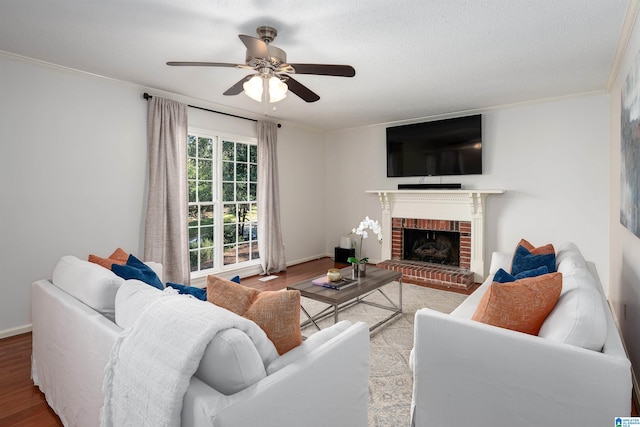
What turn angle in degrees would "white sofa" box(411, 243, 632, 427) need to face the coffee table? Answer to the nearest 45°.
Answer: approximately 45° to its right

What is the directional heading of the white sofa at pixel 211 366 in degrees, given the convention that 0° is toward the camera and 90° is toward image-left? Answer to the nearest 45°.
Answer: approximately 225°

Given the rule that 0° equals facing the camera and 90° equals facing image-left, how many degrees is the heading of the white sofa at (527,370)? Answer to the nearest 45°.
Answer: approximately 90°

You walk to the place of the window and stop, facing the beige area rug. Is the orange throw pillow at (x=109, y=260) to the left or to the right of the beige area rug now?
right

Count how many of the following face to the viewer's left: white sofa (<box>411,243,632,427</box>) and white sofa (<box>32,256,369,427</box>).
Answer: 1

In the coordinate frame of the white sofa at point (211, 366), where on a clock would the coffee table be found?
The coffee table is roughly at 12 o'clock from the white sofa.

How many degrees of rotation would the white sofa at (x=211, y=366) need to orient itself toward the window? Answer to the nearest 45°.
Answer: approximately 45° to its left

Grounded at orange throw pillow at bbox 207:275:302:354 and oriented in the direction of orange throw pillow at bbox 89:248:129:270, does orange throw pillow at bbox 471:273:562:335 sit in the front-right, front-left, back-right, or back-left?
back-right

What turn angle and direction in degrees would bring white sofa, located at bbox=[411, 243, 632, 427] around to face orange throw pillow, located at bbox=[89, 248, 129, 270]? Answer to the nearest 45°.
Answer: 0° — it already faces it

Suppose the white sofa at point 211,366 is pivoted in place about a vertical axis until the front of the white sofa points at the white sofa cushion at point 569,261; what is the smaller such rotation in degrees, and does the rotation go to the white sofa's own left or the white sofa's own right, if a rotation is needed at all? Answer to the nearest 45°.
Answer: approximately 45° to the white sofa's own right

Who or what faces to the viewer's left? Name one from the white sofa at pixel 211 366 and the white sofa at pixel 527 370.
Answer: the white sofa at pixel 527 370
